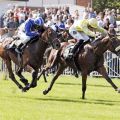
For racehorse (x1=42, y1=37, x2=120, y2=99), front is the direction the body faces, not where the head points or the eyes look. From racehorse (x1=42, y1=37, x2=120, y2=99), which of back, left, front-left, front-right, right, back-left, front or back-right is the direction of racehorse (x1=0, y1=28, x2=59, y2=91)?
back

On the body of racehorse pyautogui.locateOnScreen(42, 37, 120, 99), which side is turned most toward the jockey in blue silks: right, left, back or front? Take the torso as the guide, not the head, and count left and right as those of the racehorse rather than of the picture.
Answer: back

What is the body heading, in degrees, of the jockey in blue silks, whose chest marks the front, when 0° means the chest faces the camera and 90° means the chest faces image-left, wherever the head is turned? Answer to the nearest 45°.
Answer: approximately 270°

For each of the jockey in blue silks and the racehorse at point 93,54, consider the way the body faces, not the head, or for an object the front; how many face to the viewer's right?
2

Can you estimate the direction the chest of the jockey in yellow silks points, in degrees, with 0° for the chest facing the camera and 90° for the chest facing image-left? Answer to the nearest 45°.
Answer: approximately 270°

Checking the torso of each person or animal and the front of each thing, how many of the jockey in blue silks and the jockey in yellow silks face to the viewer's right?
2

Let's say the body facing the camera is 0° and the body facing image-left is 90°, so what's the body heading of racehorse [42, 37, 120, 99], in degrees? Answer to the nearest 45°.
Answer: approximately 270°

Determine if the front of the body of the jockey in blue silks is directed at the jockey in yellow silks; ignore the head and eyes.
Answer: yes
